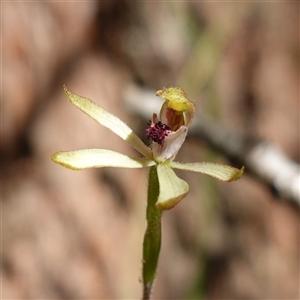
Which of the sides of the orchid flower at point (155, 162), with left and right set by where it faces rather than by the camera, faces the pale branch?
back

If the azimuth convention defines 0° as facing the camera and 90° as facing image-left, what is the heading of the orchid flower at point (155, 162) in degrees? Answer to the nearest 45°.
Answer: approximately 45°
